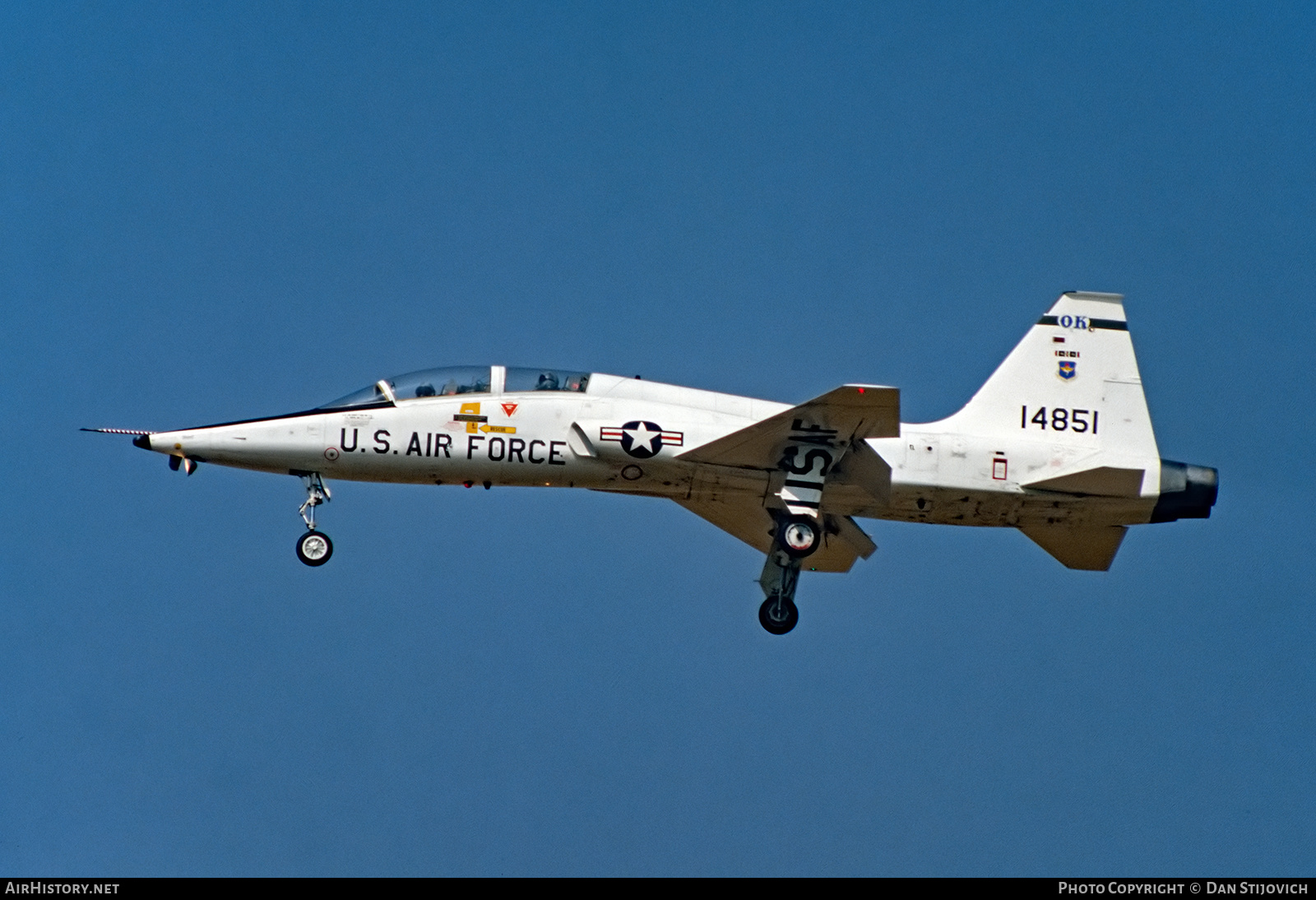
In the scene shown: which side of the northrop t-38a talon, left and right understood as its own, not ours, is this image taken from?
left
